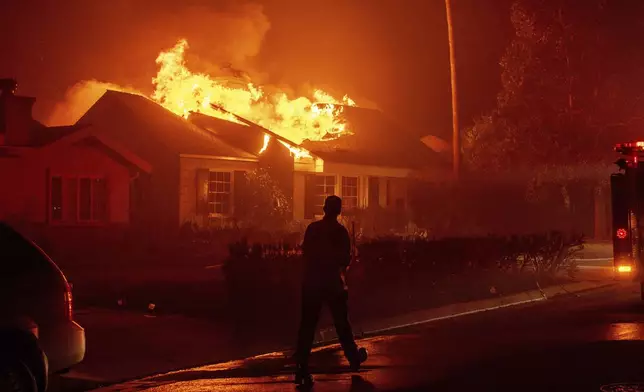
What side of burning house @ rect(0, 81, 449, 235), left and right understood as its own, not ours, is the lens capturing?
front

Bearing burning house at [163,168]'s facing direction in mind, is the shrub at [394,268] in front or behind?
in front

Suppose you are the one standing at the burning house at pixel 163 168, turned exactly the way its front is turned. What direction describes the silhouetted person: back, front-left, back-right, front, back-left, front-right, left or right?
front

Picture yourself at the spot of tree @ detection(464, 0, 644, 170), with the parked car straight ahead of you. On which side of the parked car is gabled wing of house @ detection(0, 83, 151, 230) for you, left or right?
right

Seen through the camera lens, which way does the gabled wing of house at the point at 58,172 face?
facing the viewer

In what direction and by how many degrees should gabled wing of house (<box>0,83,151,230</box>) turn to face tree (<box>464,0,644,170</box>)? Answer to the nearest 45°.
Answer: approximately 90° to its left

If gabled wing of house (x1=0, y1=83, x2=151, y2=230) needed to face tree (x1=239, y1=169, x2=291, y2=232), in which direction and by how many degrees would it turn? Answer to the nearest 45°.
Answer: approximately 90° to its left

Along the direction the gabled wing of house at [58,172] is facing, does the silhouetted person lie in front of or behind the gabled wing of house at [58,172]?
in front
